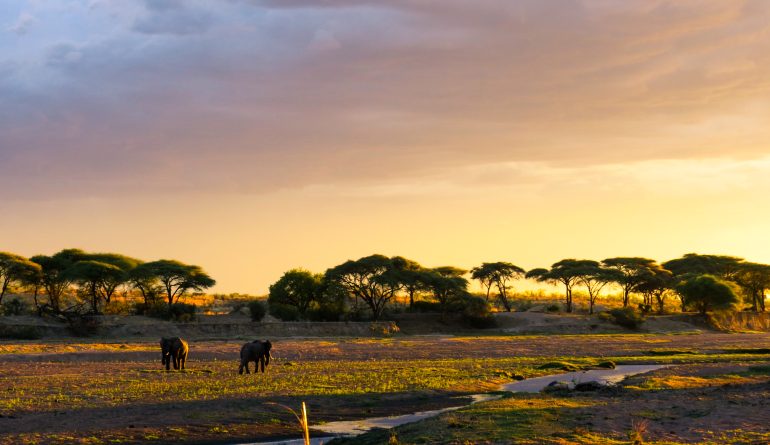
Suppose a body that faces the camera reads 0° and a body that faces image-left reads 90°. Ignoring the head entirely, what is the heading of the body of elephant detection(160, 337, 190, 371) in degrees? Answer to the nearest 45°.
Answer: approximately 45°

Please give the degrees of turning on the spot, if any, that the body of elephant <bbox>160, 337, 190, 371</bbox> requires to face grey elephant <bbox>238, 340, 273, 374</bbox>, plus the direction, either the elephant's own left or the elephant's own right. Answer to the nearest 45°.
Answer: approximately 90° to the elephant's own left
